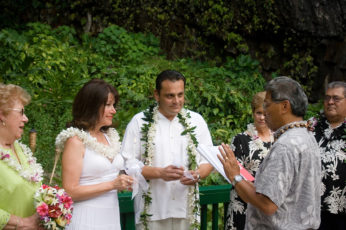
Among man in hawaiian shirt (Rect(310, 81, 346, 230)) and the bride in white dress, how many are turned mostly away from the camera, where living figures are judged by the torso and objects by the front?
0

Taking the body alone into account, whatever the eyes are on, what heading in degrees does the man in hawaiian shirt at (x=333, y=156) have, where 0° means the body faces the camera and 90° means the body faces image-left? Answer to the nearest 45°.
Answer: approximately 45°

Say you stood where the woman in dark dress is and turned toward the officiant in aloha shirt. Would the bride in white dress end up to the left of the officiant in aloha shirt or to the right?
right

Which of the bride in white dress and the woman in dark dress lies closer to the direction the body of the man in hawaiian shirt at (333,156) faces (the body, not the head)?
the bride in white dress

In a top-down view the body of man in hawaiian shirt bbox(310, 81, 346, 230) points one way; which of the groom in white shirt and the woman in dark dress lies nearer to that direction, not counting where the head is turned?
the groom in white shirt

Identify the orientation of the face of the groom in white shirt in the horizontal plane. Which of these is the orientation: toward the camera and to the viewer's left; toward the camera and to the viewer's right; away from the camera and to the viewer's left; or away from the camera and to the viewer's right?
toward the camera and to the viewer's right

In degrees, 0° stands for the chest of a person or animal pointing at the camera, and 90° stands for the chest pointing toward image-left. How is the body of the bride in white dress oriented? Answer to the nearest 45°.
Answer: approximately 315°

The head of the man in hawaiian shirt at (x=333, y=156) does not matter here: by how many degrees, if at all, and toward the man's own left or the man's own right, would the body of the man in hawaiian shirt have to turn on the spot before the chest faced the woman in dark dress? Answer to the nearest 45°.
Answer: approximately 45° to the man's own right

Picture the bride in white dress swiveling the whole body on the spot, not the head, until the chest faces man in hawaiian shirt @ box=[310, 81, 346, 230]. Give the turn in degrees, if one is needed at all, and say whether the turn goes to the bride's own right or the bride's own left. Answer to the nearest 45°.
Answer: approximately 45° to the bride's own left

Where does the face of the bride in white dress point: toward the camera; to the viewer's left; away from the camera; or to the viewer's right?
to the viewer's right

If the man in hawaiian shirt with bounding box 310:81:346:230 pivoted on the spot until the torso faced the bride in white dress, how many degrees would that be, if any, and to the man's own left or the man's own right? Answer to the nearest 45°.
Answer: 0° — they already face them
